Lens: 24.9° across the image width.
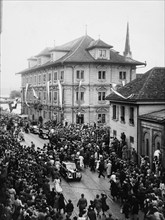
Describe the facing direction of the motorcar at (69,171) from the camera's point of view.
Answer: facing the viewer and to the right of the viewer

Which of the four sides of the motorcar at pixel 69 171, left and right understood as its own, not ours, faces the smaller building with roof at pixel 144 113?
left
